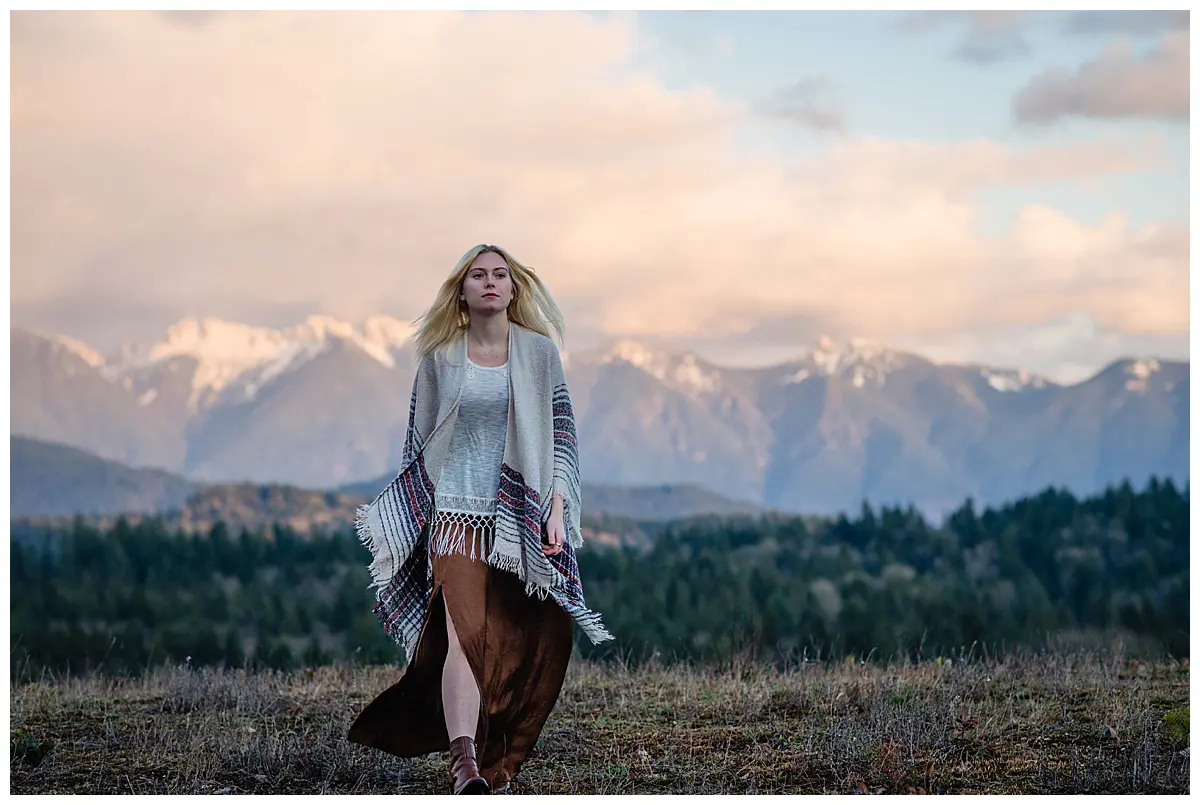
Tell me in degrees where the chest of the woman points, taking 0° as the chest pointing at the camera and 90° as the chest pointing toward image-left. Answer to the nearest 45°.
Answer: approximately 0°
